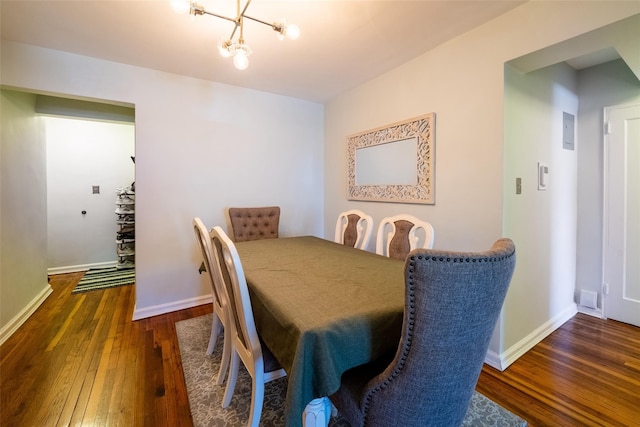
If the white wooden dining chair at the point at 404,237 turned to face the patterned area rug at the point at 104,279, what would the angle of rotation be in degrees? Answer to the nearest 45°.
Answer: approximately 45° to its right

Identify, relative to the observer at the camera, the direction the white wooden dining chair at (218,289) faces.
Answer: facing to the right of the viewer

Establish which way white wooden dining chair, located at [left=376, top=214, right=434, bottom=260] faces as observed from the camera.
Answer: facing the viewer and to the left of the viewer

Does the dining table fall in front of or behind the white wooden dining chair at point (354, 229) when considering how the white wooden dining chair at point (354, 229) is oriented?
in front

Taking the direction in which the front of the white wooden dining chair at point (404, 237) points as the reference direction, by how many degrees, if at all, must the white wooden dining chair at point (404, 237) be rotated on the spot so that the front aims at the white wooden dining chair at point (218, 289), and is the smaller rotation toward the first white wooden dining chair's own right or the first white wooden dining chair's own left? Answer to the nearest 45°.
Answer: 0° — it already faces it

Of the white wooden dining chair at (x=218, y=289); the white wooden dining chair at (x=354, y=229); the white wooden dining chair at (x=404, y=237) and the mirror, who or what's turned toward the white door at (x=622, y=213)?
the white wooden dining chair at (x=218, y=289)

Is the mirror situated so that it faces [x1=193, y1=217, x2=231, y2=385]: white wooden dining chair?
yes

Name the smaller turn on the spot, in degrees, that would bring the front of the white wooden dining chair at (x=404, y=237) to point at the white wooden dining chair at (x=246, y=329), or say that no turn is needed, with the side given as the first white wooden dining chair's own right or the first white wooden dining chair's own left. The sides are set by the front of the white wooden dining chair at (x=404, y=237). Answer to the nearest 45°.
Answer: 0° — it already faces it

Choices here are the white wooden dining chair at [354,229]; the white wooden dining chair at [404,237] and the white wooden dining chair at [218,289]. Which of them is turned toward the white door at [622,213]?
the white wooden dining chair at [218,289]

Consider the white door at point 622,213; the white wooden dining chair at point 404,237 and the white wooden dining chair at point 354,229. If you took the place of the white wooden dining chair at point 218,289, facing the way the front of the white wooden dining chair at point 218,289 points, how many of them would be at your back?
0

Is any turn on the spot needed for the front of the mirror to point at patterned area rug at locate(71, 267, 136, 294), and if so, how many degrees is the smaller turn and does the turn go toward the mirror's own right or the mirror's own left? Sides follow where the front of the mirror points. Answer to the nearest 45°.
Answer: approximately 45° to the mirror's own right

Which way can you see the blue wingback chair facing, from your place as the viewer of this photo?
facing away from the viewer and to the left of the viewer

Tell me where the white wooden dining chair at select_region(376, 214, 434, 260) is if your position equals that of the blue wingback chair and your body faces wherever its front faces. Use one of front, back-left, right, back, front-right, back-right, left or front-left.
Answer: front-right

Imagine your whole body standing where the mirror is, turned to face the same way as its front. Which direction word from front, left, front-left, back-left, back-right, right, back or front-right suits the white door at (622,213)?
back-left

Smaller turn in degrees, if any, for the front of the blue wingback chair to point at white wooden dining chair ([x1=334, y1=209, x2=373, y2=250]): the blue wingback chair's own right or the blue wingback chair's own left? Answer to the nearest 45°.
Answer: approximately 45° to the blue wingback chair's own right

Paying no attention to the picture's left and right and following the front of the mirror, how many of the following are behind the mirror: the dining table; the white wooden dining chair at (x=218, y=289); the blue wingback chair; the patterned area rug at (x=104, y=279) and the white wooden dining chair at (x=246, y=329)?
0

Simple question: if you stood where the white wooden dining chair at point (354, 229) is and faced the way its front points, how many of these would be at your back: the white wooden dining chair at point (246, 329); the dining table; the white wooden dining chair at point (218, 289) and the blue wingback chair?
0
